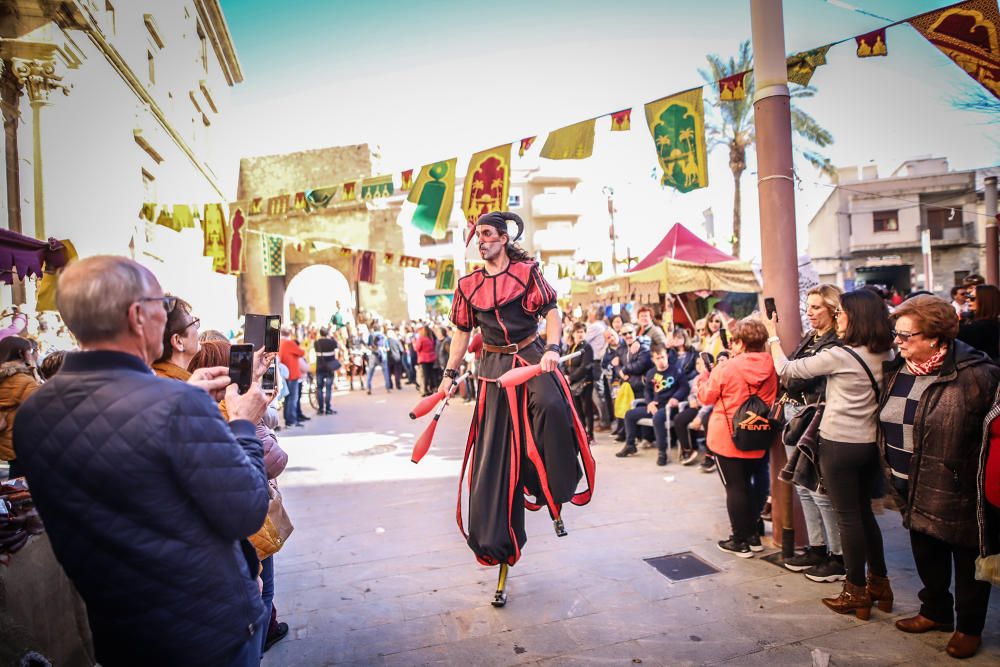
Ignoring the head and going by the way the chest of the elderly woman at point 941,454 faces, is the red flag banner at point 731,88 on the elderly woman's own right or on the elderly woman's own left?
on the elderly woman's own right

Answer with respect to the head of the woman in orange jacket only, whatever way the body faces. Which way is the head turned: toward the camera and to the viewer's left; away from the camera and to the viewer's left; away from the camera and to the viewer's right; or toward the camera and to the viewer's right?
away from the camera and to the viewer's left

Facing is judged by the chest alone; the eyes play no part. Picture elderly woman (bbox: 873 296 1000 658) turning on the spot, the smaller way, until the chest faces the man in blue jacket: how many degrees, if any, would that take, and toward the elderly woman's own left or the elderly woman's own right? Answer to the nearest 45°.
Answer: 0° — they already face them

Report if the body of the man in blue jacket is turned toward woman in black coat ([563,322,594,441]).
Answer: yes

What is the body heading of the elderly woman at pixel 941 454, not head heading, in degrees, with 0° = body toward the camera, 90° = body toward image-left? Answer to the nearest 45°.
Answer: approximately 45°

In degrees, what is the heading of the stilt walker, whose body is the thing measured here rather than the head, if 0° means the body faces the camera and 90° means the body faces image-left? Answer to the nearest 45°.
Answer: approximately 45°

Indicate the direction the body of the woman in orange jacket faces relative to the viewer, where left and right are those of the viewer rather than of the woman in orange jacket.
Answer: facing away from the viewer and to the left of the viewer

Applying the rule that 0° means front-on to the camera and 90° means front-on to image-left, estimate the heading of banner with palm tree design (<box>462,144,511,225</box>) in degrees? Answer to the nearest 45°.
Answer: approximately 0°
